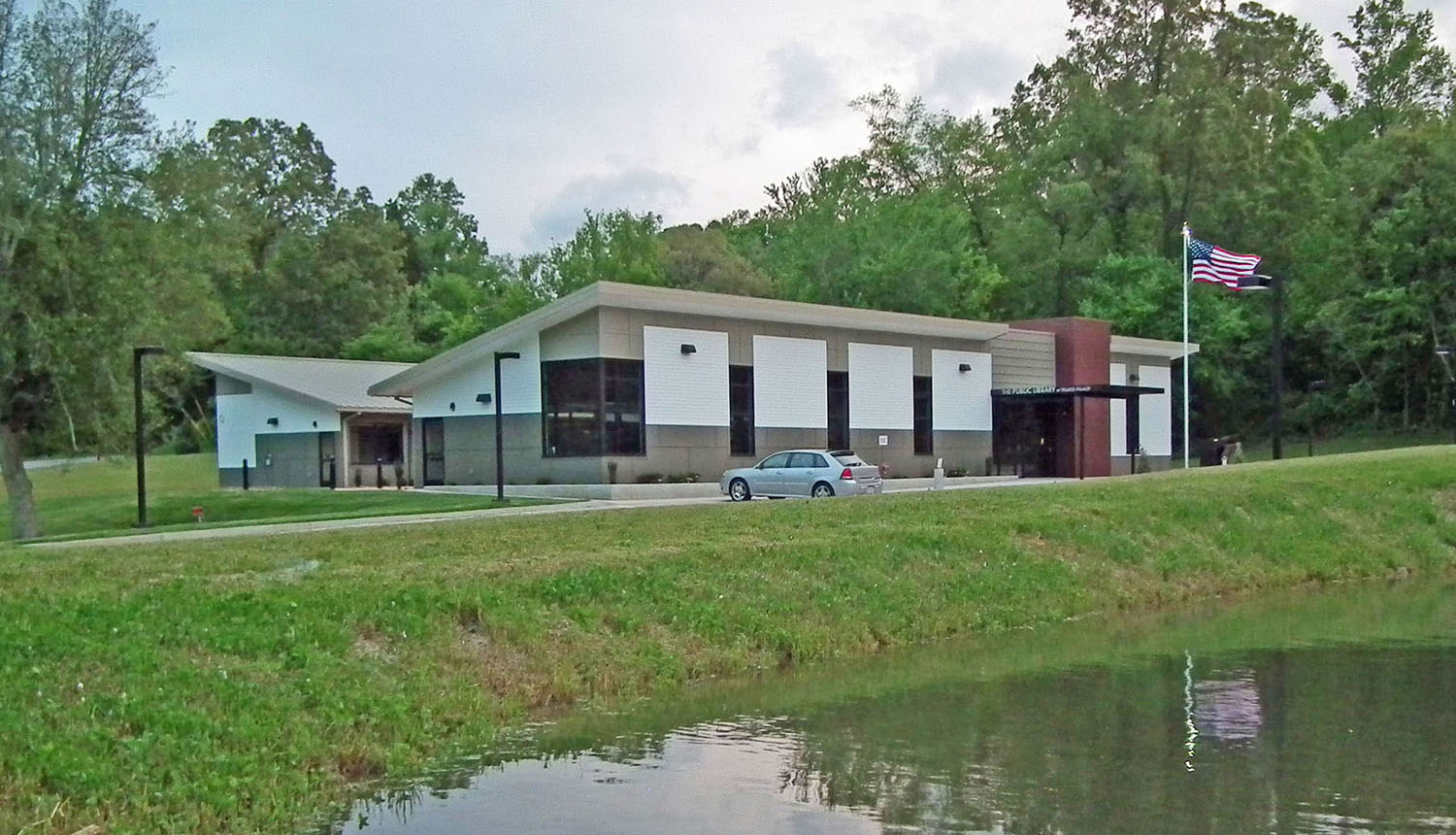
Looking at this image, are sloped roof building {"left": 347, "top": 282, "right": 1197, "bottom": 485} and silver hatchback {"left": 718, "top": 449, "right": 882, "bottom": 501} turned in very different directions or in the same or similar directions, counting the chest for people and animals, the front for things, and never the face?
very different directions

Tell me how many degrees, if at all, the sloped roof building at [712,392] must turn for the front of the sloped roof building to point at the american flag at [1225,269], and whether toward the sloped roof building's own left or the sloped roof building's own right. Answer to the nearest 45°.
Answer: approximately 45° to the sloped roof building's own left

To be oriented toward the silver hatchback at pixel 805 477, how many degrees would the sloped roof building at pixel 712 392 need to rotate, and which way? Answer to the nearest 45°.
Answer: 0° — it already faces it

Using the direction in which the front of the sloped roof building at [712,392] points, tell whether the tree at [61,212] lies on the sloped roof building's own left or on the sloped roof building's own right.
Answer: on the sloped roof building's own right

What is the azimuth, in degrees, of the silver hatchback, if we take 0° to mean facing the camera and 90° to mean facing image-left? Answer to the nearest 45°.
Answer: approximately 135°

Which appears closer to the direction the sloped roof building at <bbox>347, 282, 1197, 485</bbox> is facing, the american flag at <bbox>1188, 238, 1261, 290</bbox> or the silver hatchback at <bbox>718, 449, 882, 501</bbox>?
the silver hatchback

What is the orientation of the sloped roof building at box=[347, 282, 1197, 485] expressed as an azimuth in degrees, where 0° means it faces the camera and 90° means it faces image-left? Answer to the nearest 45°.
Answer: approximately 315°
